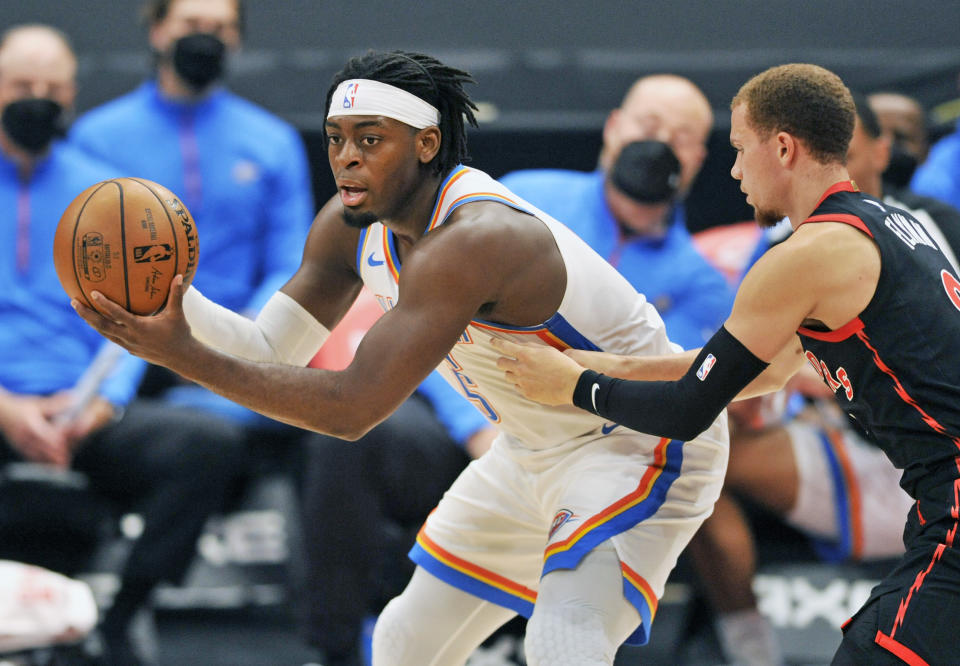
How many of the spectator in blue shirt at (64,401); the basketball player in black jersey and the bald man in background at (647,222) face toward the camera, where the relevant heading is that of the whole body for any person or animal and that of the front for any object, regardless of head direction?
2

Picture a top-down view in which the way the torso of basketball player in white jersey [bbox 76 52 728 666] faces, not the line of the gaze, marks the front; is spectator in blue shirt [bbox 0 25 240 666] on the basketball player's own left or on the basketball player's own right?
on the basketball player's own right

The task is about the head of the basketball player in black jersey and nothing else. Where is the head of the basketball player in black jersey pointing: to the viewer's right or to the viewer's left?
to the viewer's left

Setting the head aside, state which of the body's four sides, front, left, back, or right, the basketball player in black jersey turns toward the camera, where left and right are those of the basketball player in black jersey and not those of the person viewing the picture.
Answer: left

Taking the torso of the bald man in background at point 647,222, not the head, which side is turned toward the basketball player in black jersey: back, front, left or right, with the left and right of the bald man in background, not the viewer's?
front

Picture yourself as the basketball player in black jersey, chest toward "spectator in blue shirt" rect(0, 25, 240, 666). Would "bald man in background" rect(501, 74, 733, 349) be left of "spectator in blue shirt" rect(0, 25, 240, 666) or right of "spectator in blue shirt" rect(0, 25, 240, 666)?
right

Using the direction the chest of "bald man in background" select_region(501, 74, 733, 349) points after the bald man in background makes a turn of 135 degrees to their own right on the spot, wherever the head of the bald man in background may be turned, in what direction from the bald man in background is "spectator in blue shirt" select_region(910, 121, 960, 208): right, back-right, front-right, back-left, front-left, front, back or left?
right

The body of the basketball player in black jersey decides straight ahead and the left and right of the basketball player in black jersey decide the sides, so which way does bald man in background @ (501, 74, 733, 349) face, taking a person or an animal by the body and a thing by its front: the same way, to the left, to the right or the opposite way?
to the left

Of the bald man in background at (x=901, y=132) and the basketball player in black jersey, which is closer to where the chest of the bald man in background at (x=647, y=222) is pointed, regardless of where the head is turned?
the basketball player in black jersey

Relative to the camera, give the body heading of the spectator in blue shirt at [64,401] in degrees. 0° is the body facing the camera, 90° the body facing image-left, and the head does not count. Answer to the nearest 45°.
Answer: approximately 0°

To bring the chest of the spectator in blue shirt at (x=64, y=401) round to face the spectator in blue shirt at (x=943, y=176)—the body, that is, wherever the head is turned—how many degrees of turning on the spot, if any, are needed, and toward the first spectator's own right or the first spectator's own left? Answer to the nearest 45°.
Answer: approximately 90° to the first spectator's own left

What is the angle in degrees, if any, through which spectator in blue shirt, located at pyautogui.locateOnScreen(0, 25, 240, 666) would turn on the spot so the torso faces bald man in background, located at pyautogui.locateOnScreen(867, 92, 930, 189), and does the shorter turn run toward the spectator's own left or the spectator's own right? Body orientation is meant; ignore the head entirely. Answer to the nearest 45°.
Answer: approximately 90° to the spectator's own left

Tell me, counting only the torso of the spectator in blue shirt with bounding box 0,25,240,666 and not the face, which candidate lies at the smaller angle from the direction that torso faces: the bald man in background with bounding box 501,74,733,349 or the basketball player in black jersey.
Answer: the basketball player in black jersey

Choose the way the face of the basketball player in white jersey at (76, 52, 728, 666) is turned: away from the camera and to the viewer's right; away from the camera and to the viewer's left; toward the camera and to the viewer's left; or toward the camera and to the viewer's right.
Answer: toward the camera and to the viewer's left
